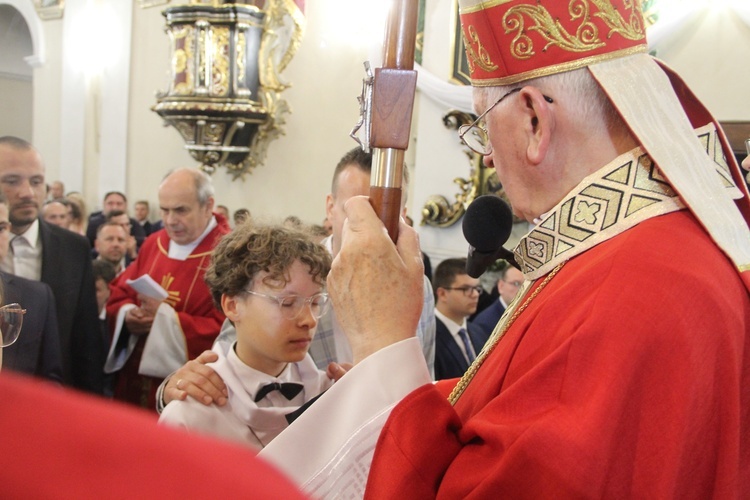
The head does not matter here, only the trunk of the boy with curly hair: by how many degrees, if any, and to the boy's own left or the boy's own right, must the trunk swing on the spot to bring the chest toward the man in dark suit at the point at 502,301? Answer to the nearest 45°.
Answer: approximately 90° to the boy's own left

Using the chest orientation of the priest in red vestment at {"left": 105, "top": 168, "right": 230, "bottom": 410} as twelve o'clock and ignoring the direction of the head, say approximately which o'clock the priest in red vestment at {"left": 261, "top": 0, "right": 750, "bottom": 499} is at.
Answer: the priest in red vestment at {"left": 261, "top": 0, "right": 750, "bottom": 499} is roughly at 10 o'clock from the priest in red vestment at {"left": 105, "top": 168, "right": 230, "bottom": 410}.

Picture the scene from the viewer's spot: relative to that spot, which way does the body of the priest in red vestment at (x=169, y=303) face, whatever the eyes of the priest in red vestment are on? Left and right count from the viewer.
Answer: facing the viewer and to the left of the viewer

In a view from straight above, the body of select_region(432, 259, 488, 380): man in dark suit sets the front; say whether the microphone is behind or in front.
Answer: in front

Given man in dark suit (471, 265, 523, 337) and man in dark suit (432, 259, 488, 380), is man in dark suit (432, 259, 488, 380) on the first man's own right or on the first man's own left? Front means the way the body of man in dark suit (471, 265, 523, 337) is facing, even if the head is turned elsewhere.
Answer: on the first man's own right

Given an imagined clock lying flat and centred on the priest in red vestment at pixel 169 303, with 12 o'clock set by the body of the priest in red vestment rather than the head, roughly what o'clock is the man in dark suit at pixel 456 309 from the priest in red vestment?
The man in dark suit is roughly at 8 o'clock from the priest in red vestment.

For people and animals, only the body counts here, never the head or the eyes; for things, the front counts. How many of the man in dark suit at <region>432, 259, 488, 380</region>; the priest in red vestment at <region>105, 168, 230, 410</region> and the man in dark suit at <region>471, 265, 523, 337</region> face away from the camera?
0

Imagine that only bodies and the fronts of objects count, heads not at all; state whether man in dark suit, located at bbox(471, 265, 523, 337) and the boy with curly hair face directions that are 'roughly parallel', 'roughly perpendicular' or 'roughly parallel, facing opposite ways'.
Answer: roughly parallel

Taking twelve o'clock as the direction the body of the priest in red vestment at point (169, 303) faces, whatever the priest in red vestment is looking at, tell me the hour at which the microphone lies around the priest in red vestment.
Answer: The microphone is roughly at 10 o'clock from the priest in red vestment.

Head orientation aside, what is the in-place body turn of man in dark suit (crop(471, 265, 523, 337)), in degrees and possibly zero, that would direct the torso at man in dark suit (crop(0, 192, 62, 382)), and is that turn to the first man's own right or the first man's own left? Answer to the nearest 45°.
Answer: approximately 90° to the first man's own right

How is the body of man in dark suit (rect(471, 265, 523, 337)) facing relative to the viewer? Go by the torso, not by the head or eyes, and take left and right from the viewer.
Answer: facing the viewer and to the right of the viewer

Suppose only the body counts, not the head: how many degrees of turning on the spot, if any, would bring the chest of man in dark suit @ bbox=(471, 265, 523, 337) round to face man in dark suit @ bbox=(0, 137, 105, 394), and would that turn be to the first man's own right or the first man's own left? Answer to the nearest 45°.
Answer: approximately 90° to the first man's own right

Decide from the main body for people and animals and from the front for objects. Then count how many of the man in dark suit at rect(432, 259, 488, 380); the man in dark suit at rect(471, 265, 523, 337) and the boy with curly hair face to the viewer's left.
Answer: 0
